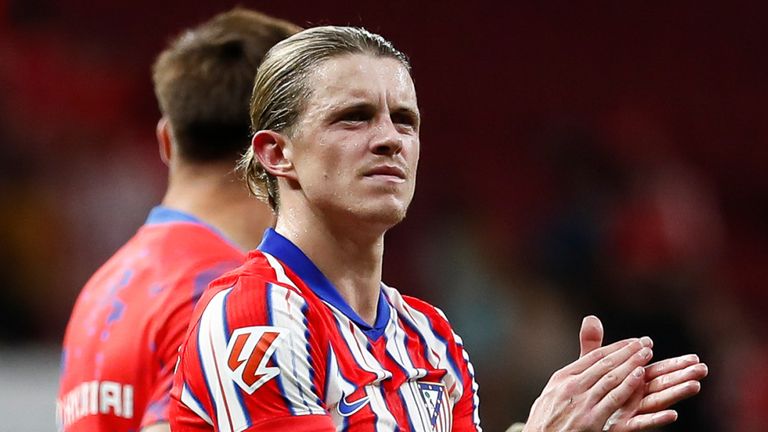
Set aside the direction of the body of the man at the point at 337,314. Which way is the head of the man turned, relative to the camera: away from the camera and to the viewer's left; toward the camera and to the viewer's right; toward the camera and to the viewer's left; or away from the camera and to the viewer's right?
toward the camera and to the viewer's right

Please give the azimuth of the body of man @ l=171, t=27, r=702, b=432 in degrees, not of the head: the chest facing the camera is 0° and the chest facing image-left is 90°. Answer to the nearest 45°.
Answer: approximately 315°

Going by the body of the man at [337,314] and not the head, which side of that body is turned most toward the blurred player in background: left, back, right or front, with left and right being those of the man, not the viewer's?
back
